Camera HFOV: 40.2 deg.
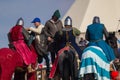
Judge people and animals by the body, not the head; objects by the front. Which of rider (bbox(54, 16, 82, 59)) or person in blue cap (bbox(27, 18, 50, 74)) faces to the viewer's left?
person in blue cap (bbox(27, 18, 50, 74))

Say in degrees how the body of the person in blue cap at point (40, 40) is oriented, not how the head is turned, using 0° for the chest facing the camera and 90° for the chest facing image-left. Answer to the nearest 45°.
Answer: approximately 90°

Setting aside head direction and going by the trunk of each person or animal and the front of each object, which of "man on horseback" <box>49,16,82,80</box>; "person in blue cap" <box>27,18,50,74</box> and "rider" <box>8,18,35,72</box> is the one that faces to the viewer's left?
"person in blue cap" <box>27,18,50,74</box>
